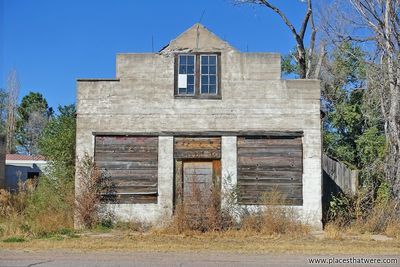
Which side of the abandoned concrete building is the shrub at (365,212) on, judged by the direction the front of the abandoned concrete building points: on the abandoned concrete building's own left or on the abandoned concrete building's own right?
on the abandoned concrete building's own left

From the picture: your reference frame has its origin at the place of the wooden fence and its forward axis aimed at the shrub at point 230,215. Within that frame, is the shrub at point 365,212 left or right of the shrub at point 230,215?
left

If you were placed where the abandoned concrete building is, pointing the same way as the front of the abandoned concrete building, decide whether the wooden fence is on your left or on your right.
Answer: on your left

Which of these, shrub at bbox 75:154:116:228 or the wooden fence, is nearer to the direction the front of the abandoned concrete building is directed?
the shrub

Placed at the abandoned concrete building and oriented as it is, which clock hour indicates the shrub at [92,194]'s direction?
The shrub is roughly at 3 o'clock from the abandoned concrete building.

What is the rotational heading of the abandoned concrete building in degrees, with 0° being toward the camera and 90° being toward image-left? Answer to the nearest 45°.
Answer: approximately 0°

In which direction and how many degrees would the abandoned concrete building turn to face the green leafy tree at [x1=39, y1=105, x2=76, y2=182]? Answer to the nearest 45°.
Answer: approximately 135° to its right
